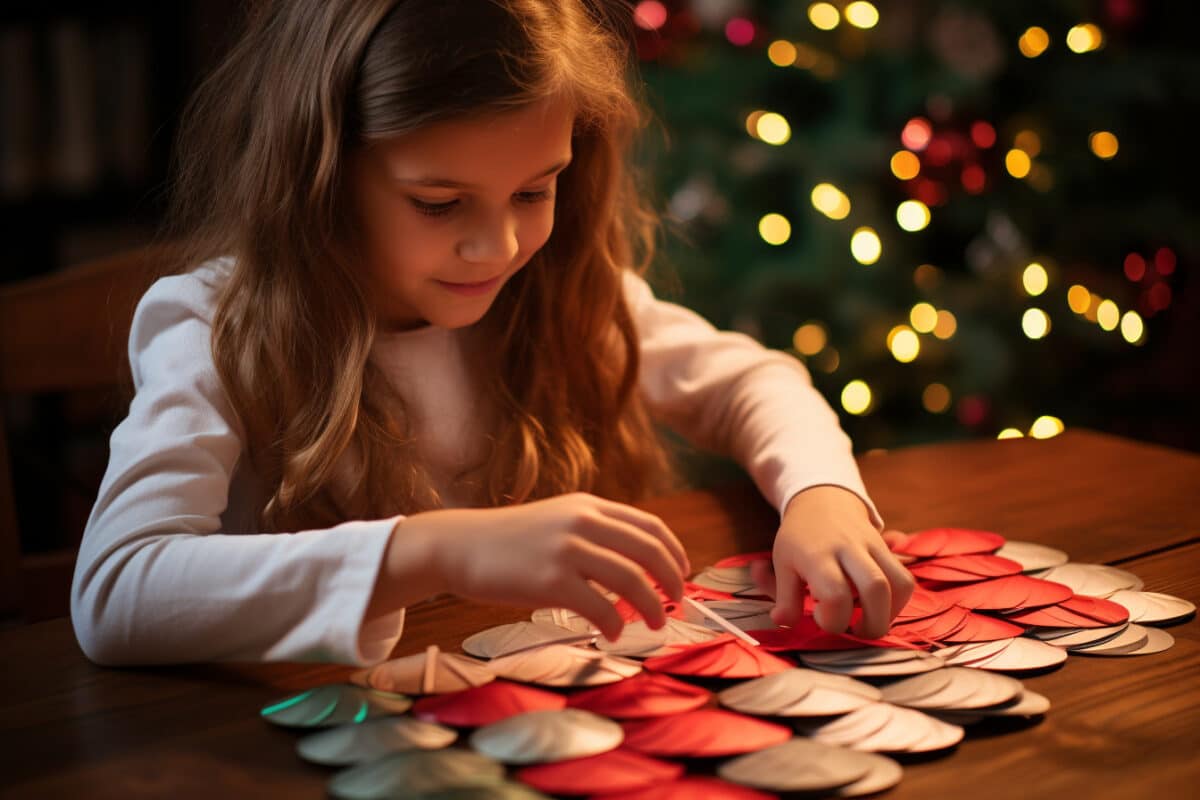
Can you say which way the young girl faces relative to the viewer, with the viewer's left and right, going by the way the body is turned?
facing the viewer and to the right of the viewer
